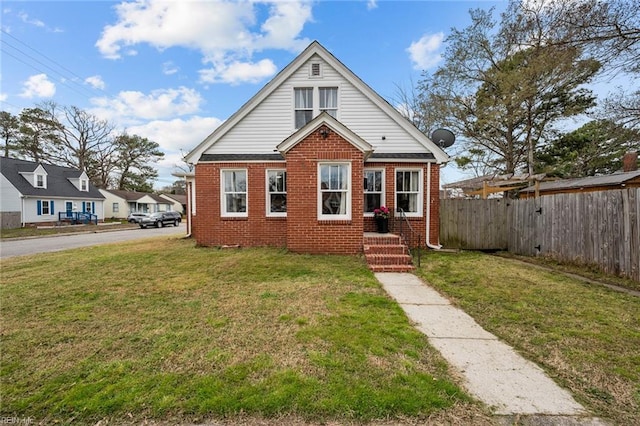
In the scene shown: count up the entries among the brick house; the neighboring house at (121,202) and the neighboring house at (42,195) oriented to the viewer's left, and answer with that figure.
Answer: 0

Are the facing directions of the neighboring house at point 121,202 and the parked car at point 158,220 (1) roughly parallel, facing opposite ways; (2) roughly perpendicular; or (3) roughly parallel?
roughly perpendicular

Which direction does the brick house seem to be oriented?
toward the camera

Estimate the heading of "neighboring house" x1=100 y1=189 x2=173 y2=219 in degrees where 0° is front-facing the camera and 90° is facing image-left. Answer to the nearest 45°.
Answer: approximately 315°

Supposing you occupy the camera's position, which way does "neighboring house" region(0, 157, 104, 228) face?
facing the viewer and to the right of the viewer

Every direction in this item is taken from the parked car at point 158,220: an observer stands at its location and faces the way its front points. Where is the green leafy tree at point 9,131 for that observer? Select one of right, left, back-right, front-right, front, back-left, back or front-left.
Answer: right

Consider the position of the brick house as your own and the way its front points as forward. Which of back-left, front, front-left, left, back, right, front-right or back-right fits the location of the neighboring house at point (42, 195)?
back-right

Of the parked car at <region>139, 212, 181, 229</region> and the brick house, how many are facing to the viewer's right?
0
